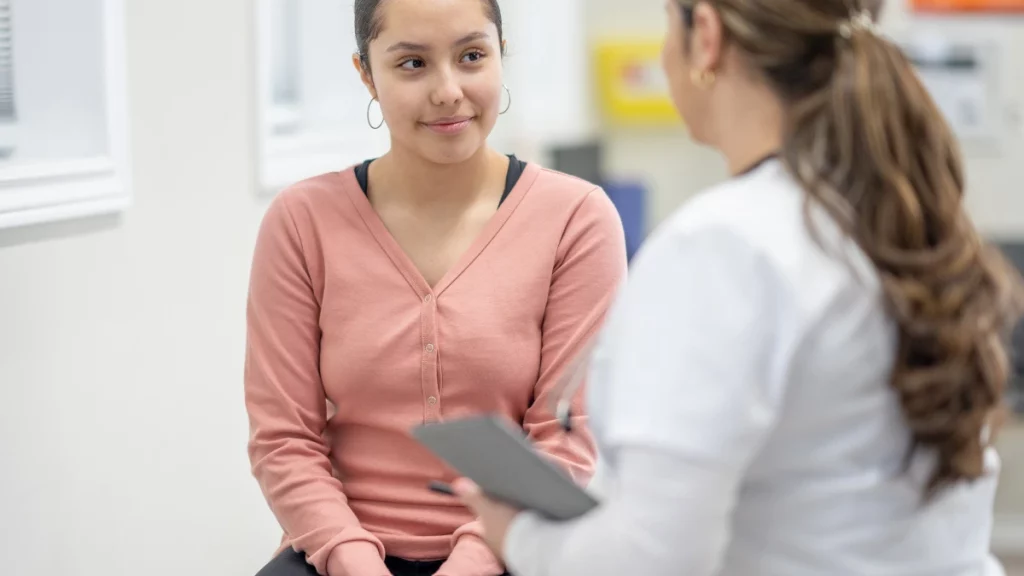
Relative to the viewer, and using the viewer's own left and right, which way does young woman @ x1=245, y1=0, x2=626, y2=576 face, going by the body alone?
facing the viewer

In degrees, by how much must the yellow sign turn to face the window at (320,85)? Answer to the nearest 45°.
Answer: approximately 45° to its right

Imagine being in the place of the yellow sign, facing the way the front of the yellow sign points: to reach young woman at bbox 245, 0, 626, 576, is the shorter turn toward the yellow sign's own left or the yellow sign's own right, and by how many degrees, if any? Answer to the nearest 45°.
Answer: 0° — it already faces them

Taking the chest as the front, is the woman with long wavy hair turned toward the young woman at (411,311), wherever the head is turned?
yes

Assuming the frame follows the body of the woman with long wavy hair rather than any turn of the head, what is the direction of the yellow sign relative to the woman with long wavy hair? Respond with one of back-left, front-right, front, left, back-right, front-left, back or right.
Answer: front-right

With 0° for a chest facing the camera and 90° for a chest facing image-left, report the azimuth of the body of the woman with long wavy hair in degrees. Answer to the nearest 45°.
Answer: approximately 135°

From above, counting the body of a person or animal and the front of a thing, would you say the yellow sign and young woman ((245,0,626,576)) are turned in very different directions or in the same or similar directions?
same or similar directions

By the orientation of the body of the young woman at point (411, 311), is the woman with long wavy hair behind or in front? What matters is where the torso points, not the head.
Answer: in front

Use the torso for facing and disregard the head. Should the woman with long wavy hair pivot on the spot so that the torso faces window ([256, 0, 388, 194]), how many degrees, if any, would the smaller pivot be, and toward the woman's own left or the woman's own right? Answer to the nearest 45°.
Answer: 0° — they already face it

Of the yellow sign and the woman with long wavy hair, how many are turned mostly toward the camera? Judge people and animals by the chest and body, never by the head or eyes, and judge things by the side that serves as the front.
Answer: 1

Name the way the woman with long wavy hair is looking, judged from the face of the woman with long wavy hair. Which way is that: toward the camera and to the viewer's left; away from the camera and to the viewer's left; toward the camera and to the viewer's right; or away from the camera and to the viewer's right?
away from the camera and to the viewer's left

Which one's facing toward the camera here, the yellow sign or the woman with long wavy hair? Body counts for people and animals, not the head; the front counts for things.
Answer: the yellow sign

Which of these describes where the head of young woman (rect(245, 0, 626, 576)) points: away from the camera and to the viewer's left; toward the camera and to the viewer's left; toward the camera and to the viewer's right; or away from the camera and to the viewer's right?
toward the camera and to the viewer's right

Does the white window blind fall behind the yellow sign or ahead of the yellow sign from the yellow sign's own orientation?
ahead

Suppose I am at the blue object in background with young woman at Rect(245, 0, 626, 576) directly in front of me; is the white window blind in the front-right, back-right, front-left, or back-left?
front-right

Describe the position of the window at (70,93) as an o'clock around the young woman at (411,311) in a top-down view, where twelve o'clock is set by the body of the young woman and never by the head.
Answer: The window is roughly at 4 o'clock from the young woman.

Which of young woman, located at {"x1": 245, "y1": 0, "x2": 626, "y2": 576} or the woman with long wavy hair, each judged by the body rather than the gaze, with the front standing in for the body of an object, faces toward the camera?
the young woman
